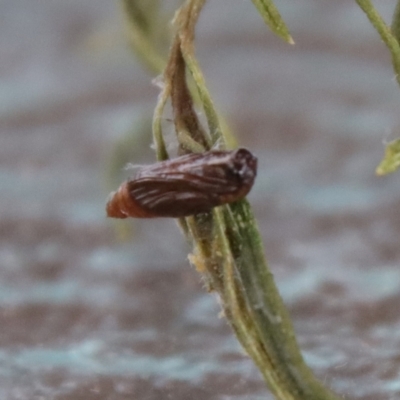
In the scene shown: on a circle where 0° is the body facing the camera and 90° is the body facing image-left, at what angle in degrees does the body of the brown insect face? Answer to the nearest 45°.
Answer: approximately 270°
